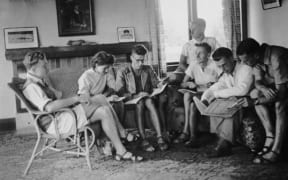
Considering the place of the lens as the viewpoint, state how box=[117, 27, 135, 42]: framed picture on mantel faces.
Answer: facing the viewer

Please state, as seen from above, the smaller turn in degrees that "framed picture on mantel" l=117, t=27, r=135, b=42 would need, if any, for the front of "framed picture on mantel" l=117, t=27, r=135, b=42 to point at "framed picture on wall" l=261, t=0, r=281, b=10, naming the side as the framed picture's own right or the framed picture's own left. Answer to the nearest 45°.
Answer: approximately 90° to the framed picture's own left

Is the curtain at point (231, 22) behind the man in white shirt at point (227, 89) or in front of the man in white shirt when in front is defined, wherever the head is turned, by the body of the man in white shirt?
behind

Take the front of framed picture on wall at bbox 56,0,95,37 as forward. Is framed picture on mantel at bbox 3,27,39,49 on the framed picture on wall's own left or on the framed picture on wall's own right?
on the framed picture on wall's own right

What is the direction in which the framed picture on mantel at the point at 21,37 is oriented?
toward the camera

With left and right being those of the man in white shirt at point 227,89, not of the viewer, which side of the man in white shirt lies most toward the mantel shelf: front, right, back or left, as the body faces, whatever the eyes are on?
right

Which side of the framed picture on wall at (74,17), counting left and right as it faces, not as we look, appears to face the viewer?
front

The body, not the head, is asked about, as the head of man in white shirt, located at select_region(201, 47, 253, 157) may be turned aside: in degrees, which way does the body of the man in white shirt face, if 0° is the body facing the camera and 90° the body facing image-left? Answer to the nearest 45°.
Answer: approximately 45°

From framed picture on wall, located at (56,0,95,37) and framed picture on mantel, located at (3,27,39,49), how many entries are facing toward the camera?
2

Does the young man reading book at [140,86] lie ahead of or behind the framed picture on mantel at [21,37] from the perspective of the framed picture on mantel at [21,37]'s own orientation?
ahead

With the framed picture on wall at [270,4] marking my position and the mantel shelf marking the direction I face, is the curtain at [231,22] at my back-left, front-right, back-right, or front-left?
front-right

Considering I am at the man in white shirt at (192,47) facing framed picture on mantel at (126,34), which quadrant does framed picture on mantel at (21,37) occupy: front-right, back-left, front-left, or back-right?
front-left

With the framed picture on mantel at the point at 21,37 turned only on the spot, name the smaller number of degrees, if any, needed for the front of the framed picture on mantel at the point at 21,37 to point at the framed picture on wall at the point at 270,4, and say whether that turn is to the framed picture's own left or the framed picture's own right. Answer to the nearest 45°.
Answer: approximately 90° to the framed picture's own left

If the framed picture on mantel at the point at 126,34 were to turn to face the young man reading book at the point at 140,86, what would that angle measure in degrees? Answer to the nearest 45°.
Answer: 0° — it already faces them

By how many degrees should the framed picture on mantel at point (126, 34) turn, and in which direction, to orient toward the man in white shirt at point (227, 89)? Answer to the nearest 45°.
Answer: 0° — it already faces them
